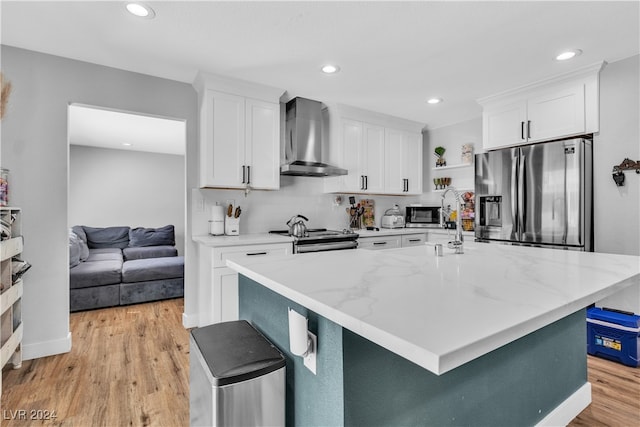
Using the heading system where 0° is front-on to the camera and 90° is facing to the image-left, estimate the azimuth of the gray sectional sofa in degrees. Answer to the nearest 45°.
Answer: approximately 0°

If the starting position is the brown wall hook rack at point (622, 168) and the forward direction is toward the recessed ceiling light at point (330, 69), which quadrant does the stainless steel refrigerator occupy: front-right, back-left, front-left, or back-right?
front-right

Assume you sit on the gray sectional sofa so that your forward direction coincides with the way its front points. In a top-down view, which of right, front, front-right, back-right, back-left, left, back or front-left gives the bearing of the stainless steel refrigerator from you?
front-left

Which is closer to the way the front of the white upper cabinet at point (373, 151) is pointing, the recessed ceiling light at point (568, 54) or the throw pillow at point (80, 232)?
the recessed ceiling light

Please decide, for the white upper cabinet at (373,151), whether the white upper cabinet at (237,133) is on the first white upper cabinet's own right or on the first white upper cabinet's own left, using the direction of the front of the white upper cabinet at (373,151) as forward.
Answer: on the first white upper cabinet's own right

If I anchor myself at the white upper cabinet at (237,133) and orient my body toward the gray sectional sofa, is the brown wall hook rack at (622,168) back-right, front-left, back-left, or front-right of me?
back-right

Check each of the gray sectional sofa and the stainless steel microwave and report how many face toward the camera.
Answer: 2

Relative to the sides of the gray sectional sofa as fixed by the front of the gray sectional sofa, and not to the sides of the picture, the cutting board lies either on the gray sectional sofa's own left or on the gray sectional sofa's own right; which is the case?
on the gray sectional sofa's own left

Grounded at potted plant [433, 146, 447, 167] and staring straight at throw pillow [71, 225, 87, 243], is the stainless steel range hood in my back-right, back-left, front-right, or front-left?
front-left

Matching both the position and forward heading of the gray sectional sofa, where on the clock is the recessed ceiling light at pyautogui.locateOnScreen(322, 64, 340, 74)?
The recessed ceiling light is roughly at 11 o'clock from the gray sectional sofa.

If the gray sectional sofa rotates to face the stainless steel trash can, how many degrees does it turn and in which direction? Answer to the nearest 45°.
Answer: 0° — it already faces it

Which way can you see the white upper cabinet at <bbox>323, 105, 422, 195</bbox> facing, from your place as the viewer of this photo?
facing the viewer and to the right of the viewer

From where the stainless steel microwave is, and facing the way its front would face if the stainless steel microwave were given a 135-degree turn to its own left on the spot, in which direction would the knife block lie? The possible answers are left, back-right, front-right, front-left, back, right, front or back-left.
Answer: back

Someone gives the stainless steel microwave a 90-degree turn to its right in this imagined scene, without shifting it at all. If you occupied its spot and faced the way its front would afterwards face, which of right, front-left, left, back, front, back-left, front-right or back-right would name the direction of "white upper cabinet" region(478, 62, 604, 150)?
back-left

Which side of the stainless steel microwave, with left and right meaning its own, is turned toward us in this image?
front

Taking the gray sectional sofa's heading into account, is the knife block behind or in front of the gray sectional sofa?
in front
